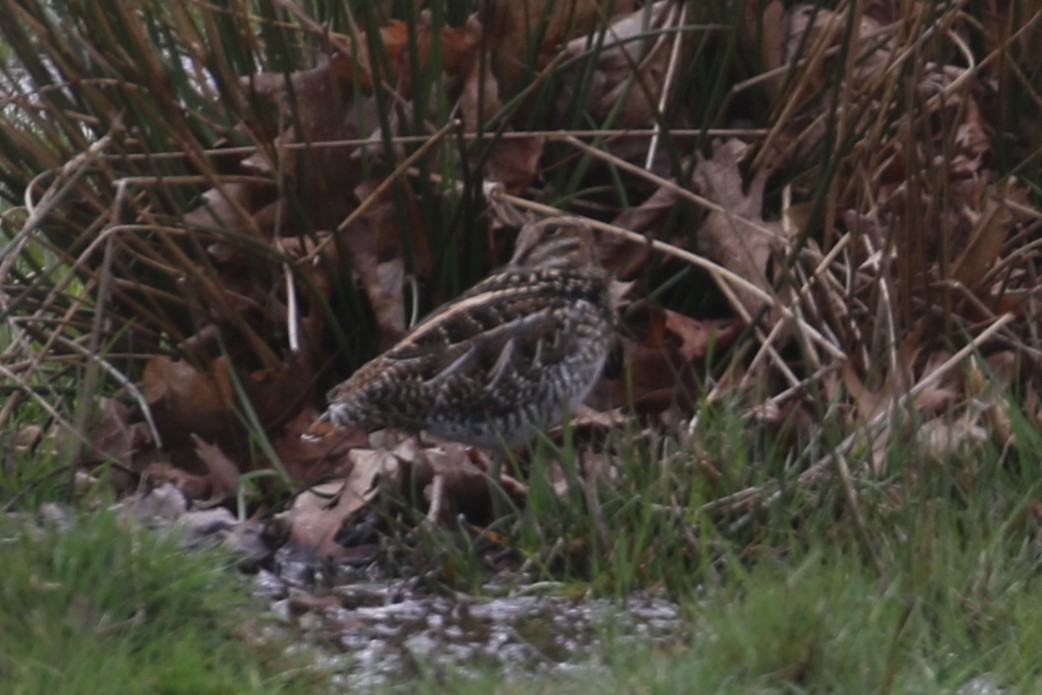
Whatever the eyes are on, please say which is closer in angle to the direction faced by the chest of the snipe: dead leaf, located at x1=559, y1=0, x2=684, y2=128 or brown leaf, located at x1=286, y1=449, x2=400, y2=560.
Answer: the dead leaf

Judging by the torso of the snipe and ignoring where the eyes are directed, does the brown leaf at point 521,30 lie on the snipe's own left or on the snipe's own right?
on the snipe's own left

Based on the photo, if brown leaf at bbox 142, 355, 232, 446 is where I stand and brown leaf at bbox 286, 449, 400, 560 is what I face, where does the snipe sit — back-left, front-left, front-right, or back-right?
front-left

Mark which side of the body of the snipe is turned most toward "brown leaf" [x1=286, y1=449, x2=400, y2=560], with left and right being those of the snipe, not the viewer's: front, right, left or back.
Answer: back

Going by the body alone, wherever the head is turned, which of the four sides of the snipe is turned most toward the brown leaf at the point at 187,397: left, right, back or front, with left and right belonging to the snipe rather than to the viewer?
back

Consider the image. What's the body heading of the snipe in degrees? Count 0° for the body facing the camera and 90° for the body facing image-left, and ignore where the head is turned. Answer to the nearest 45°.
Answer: approximately 270°

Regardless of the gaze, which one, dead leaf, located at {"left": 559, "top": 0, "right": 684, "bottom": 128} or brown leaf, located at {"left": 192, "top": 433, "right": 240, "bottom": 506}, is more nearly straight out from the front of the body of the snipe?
the dead leaf

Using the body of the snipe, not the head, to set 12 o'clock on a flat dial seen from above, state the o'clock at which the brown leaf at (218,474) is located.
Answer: The brown leaf is roughly at 6 o'clock from the snipe.

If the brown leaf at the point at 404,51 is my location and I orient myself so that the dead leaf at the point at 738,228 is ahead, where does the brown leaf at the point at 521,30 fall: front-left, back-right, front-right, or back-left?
front-left

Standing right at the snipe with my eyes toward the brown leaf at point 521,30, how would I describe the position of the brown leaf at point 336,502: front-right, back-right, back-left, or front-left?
back-left

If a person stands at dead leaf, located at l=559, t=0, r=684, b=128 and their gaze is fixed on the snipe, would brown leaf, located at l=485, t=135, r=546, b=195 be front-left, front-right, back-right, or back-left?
front-right
